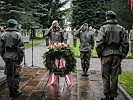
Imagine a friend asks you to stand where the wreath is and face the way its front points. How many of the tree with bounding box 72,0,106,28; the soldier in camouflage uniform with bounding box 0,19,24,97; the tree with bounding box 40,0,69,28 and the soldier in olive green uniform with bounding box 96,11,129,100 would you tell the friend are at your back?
2

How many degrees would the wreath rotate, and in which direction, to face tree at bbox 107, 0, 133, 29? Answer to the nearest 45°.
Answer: approximately 180°

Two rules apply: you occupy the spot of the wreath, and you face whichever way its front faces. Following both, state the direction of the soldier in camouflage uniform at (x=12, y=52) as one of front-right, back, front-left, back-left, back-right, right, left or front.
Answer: front-right

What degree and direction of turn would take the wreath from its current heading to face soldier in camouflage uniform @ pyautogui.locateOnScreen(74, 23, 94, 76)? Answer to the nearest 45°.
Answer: approximately 135° to its left

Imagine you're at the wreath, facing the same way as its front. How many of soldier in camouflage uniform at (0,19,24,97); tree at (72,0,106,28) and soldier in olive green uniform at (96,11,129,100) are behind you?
1

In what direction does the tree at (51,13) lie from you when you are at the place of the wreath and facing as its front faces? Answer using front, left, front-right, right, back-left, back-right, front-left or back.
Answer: back

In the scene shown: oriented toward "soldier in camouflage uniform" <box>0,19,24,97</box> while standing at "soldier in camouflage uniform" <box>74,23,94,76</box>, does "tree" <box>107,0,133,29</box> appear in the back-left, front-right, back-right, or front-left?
back-right

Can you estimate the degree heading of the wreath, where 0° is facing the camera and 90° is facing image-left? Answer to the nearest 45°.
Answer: approximately 0°

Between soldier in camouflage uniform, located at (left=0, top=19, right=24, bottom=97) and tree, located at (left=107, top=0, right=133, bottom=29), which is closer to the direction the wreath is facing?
the soldier in camouflage uniform

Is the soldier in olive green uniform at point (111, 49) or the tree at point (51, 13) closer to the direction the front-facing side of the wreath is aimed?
the soldier in olive green uniform
